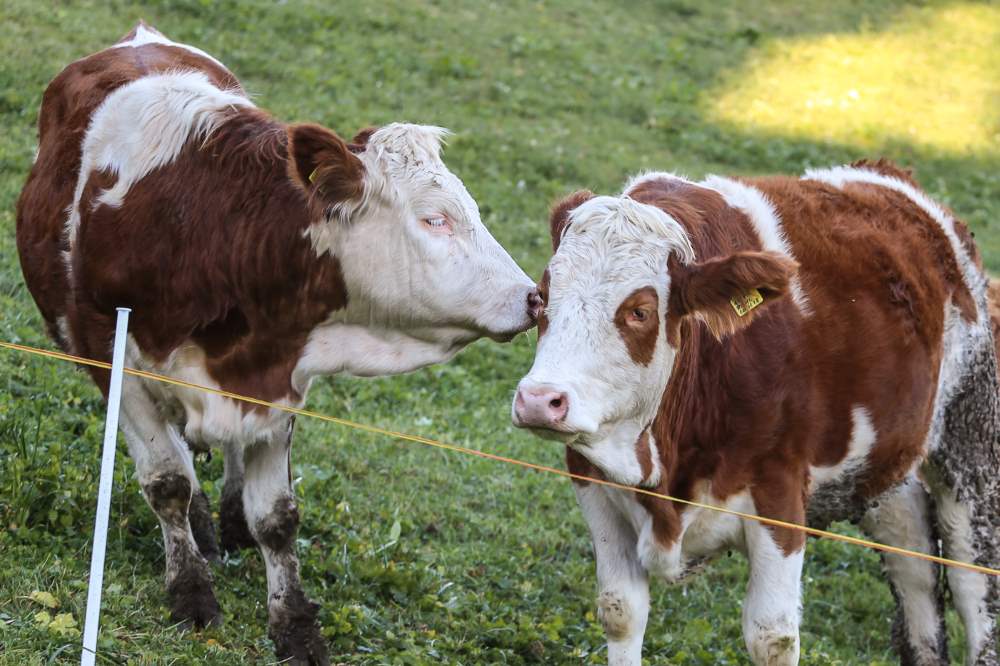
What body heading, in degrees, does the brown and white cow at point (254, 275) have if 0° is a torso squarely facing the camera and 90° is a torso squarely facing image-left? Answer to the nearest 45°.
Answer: approximately 315°

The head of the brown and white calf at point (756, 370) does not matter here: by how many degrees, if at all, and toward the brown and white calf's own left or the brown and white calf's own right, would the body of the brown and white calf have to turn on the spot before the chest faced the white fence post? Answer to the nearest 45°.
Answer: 0° — it already faces it

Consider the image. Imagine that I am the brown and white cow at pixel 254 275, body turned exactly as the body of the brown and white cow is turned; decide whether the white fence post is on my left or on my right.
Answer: on my right

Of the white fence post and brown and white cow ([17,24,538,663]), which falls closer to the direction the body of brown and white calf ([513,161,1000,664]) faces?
the white fence post

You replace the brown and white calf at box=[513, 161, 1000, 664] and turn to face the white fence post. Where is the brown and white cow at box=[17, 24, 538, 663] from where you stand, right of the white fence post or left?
right

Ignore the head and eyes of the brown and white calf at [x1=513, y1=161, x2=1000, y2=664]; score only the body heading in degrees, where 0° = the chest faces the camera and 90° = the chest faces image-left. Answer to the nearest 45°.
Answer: approximately 45°
